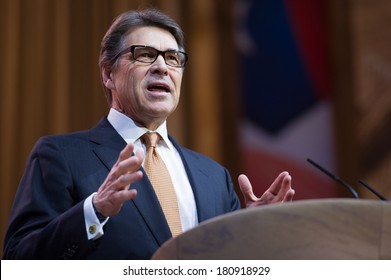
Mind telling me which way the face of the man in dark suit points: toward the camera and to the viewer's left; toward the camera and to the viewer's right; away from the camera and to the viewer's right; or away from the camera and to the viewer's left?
toward the camera and to the viewer's right

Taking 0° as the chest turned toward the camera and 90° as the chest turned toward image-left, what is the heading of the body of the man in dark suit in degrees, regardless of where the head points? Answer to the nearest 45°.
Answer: approximately 315°
